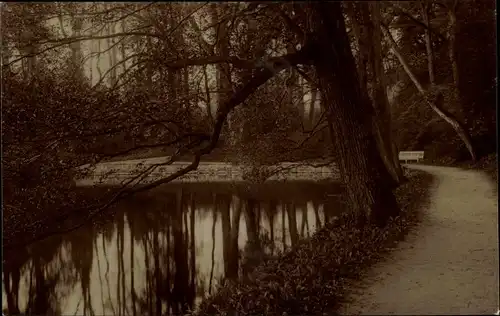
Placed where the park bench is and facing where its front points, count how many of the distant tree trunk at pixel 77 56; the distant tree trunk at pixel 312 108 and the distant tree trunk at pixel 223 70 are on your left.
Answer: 0

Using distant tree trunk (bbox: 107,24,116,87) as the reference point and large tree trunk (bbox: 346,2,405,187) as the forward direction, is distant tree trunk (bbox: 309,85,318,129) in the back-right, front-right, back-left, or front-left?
front-left

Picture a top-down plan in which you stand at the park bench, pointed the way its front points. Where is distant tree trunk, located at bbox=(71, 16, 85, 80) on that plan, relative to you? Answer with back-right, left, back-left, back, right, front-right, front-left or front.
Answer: front-right

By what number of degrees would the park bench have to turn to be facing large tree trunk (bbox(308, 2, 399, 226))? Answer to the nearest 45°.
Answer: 0° — it already faces it

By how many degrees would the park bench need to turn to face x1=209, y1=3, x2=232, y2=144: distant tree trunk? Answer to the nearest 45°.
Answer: approximately 45° to its right

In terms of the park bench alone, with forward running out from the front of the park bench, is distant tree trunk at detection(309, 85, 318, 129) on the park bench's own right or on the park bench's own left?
on the park bench's own right

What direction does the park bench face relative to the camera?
toward the camera
